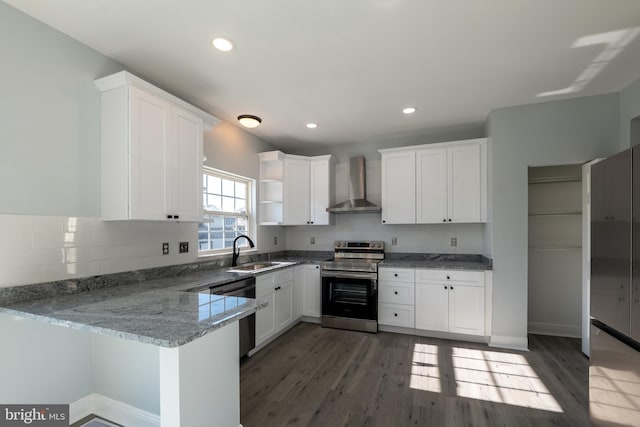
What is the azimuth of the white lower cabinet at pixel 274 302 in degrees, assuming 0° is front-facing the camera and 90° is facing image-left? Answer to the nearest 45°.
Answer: approximately 315°

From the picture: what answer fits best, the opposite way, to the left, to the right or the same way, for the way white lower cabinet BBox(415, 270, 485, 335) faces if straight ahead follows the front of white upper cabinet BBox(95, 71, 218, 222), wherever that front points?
to the right

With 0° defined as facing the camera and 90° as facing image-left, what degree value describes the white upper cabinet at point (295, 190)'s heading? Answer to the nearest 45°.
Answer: approximately 0°

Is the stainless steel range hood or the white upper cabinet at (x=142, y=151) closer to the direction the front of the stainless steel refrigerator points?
the white upper cabinet

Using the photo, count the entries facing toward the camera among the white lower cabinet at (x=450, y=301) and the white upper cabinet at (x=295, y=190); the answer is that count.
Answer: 2

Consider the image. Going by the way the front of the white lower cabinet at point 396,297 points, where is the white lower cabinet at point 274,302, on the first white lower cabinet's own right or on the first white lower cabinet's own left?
on the first white lower cabinet's own right

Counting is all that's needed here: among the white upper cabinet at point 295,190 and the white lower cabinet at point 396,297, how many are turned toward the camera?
2

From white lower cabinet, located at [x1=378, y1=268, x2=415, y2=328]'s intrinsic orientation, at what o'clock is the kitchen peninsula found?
The kitchen peninsula is roughly at 1 o'clock from the white lower cabinet.

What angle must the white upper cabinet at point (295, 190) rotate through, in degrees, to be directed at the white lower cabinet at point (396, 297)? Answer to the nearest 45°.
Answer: approximately 45° to its left
